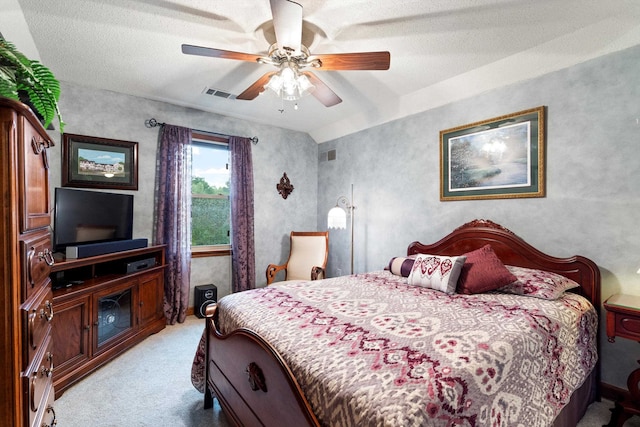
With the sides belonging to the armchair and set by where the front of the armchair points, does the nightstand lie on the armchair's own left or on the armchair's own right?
on the armchair's own left

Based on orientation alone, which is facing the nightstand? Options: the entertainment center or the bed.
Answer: the entertainment center

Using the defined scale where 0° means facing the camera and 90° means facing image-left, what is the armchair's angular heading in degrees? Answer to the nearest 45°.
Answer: approximately 45°

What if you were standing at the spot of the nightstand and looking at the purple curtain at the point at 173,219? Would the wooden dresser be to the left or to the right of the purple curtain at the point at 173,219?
left

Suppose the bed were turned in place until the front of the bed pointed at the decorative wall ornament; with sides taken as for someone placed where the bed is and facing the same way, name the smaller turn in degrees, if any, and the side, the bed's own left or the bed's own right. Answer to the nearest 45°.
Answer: approximately 90° to the bed's own right

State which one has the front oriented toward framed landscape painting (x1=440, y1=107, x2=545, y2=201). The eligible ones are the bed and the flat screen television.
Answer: the flat screen television

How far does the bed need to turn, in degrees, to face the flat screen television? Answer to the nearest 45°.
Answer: approximately 45° to its right

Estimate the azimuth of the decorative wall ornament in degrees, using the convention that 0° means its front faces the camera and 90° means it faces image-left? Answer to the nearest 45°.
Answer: approximately 0°

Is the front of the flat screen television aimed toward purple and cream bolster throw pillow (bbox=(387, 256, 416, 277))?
yes

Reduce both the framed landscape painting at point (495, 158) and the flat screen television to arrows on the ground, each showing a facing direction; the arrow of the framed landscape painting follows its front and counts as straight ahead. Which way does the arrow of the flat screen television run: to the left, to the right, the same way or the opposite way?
the opposite way

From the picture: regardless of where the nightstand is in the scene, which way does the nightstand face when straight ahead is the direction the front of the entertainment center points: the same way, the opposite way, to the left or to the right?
the opposite way

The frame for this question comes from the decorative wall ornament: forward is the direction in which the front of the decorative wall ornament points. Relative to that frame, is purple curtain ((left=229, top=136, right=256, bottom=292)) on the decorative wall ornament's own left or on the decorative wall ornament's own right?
on the decorative wall ornament's own right
